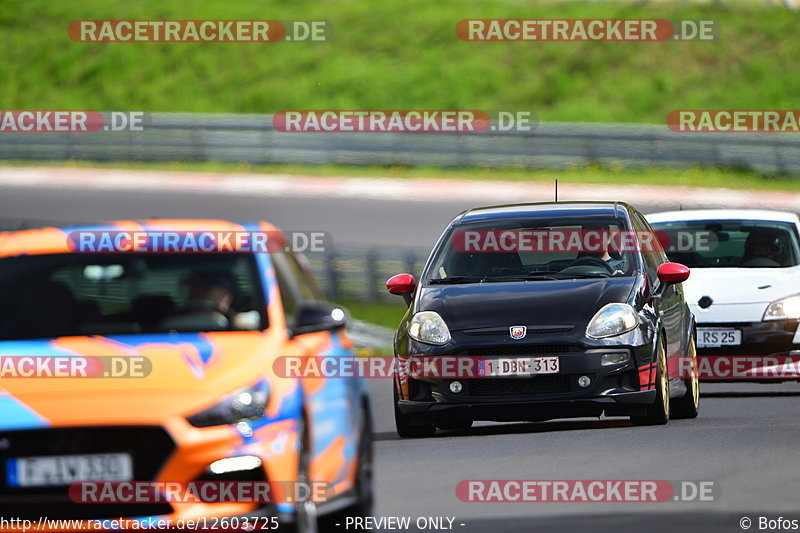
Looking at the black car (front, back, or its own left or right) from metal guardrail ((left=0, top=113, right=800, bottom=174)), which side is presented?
back

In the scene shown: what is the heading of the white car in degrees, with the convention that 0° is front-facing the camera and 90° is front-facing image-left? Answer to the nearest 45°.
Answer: approximately 0°

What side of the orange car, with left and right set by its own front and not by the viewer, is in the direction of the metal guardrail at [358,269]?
back

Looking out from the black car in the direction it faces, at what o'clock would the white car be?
The white car is roughly at 7 o'clock from the black car.

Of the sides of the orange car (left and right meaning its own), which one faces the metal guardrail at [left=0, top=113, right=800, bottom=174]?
back

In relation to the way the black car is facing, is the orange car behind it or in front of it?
in front

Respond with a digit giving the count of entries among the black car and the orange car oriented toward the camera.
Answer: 2

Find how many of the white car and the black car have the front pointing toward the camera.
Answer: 2

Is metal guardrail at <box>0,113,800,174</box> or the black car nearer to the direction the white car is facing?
the black car

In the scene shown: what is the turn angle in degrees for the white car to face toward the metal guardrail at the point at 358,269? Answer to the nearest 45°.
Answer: approximately 135° to its right
